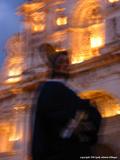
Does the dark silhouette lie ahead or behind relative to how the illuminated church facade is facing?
ahead

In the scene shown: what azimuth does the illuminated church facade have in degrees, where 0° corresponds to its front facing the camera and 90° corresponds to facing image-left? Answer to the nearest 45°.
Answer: approximately 45°
